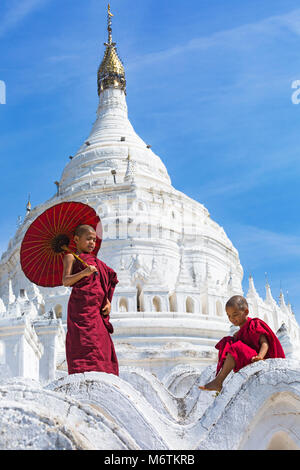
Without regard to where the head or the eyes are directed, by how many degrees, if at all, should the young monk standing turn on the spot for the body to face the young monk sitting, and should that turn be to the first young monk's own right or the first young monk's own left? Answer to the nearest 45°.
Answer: approximately 45° to the first young monk's own left

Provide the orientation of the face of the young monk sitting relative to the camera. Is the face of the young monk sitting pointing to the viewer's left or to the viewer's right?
to the viewer's left

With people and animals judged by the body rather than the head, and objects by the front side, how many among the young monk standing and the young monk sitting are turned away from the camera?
0

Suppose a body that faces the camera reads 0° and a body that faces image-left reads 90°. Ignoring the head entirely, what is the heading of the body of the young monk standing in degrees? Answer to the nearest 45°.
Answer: approximately 315°

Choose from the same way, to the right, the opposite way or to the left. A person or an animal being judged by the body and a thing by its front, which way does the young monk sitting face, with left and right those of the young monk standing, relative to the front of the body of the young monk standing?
to the right

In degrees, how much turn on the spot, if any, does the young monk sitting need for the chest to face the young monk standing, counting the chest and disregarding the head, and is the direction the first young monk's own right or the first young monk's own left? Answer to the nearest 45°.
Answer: approximately 45° to the first young monk's own right

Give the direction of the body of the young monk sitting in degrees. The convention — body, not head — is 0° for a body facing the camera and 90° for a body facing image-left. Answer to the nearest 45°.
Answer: approximately 45°
